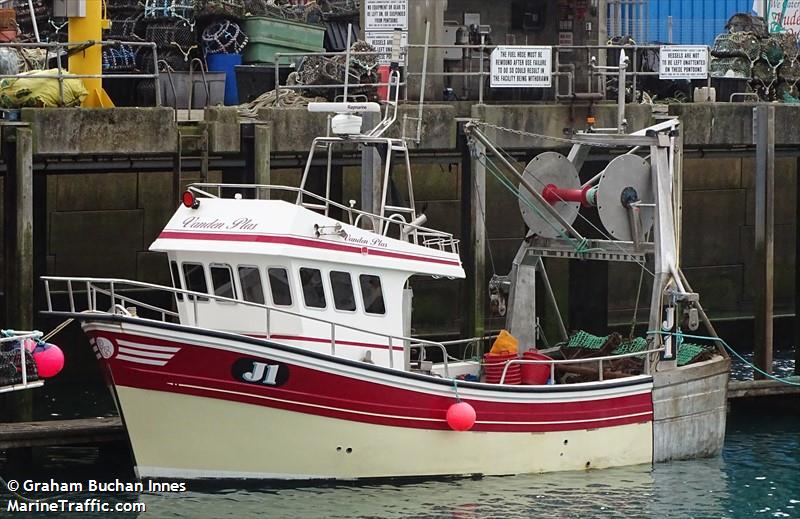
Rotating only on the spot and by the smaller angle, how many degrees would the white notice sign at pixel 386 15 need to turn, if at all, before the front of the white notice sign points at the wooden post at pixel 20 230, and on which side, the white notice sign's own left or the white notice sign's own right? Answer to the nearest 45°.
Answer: approximately 45° to the white notice sign's own right

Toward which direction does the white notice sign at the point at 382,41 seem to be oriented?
toward the camera

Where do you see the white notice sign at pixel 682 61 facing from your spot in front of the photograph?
facing the viewer

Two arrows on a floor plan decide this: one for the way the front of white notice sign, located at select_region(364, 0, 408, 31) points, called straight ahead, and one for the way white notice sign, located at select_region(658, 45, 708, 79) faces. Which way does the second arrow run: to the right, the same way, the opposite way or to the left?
the same way

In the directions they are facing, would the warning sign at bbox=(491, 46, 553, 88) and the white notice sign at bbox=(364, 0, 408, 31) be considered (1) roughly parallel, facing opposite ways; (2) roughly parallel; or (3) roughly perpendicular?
roughly parallel

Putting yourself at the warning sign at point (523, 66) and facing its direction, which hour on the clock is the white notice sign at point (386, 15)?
The white notice sign is roughly at 3 o'clock from the warning sign.

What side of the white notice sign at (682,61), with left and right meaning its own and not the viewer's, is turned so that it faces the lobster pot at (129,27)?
right

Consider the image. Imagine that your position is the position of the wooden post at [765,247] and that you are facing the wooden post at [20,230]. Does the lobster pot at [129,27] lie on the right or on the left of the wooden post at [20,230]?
right

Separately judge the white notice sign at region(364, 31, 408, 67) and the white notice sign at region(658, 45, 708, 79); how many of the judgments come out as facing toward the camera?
2

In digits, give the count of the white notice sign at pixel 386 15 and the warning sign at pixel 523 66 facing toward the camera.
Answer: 2

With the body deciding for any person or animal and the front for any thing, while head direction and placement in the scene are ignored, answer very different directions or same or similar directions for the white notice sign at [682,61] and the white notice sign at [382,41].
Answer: same or similar directions

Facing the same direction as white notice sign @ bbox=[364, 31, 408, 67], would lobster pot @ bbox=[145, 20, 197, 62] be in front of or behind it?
behind

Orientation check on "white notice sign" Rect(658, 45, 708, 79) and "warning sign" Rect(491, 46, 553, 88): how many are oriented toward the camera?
2

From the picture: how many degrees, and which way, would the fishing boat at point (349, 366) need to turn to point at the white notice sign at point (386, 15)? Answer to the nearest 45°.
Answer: approximately 135° to its right

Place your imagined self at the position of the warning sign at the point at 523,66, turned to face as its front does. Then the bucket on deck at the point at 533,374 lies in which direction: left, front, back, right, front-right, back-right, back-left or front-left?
front

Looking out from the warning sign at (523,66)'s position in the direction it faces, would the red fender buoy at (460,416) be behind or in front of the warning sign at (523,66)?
in front

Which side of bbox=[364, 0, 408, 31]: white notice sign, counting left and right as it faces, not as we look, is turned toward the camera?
front

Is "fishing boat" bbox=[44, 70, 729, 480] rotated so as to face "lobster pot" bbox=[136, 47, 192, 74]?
no

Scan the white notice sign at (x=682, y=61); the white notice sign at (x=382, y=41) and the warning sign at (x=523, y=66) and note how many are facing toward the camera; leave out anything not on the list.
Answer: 3

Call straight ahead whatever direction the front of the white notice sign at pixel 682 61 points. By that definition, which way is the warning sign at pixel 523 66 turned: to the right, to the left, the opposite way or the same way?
the same way

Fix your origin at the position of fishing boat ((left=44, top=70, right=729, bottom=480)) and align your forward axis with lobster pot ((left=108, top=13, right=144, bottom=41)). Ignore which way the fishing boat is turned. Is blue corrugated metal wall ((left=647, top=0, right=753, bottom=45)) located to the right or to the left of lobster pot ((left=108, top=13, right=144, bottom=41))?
right
